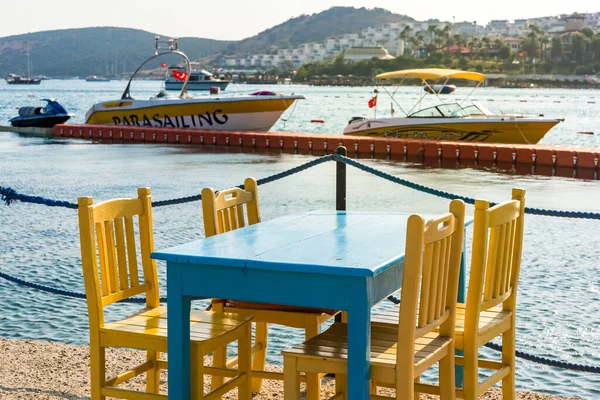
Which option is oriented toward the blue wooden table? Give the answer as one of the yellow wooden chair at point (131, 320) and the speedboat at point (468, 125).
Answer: the yellow wooden chair

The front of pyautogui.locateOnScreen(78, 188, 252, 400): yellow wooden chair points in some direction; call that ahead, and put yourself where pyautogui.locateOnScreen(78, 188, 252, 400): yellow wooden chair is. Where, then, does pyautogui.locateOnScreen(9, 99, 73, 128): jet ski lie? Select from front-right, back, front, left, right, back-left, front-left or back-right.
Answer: back-left

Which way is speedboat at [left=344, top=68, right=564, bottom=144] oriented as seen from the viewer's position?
to the viewer's right

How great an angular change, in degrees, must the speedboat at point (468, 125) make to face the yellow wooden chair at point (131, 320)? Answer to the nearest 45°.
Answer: approximately 90° to its right

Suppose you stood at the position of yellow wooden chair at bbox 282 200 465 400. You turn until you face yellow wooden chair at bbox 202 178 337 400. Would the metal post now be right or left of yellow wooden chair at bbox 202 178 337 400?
right

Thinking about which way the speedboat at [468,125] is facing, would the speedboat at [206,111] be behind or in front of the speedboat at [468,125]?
behind

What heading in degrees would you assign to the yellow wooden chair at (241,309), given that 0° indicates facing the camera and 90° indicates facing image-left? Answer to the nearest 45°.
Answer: approximately 315°

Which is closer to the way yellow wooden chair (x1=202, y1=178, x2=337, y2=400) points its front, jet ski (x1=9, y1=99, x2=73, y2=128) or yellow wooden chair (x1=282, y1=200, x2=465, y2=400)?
the yellow wooden chair
